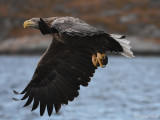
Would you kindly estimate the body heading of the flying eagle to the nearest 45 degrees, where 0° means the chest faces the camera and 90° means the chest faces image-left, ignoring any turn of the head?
approximately 90°
